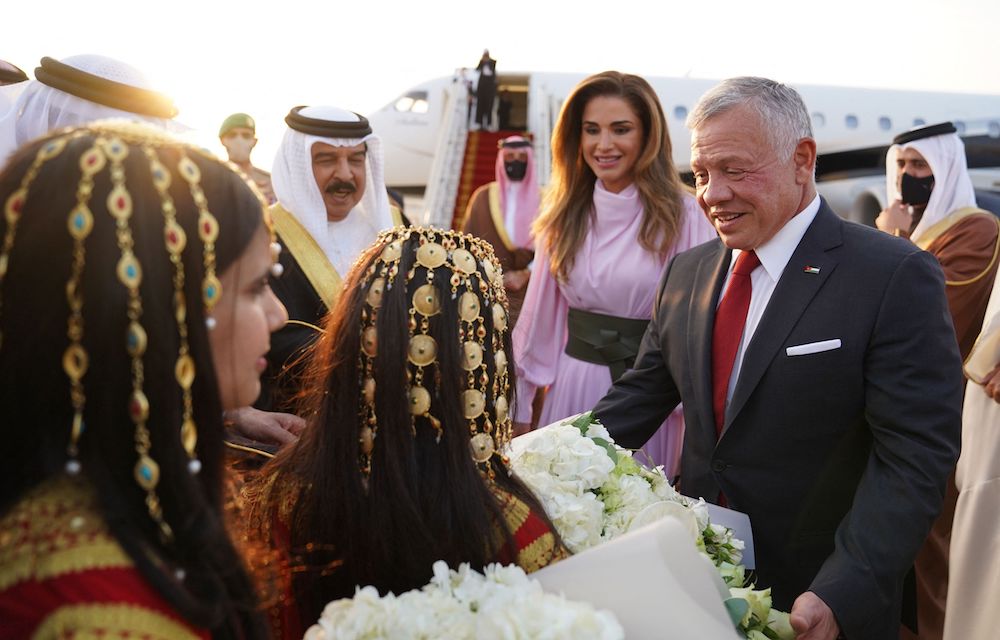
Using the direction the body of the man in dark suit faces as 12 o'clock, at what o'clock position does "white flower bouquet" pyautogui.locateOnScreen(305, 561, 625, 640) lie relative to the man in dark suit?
The white flower bouquet is roughly at 11 o'clock from the man in dark suit.

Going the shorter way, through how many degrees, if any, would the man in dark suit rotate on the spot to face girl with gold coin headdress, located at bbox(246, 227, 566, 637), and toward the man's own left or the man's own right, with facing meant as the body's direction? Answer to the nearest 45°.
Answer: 0° — they already face them

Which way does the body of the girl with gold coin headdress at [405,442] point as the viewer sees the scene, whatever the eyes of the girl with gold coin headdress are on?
away from the camera

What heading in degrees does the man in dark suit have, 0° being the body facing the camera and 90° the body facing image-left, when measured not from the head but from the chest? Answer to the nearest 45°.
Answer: approximately 45°

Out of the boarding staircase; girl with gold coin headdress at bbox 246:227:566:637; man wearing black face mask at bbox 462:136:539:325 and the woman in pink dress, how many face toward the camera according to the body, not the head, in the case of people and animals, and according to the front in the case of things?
3

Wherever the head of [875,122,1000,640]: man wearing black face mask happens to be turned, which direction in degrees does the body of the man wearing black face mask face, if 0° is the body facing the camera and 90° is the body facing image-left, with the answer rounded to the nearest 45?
approximately 45°

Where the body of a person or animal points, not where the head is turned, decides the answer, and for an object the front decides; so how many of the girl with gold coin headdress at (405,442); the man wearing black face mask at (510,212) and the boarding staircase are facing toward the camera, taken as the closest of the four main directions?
2

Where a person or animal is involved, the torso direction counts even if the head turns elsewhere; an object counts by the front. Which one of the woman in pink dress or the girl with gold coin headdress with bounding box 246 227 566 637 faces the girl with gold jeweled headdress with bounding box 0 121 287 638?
the woman in pink dress

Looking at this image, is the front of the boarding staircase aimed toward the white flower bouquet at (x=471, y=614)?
yes

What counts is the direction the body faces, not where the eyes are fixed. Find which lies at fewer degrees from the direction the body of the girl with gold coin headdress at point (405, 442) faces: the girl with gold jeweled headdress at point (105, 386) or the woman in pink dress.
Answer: the woman in pink dress

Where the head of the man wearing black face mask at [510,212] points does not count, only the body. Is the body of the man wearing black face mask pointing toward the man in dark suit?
yes

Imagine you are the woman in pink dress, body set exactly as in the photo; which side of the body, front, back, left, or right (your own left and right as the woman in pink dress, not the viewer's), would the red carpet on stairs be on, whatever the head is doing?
back
